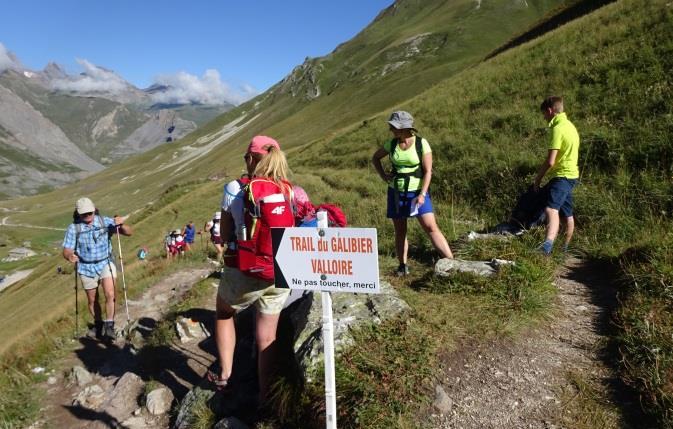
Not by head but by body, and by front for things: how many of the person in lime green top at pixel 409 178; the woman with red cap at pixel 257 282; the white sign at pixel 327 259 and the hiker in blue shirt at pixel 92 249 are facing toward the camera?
3

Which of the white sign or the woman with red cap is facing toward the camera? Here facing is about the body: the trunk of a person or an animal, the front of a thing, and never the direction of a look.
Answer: the white sign

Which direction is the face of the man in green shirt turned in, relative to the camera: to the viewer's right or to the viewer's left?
to the viewer's left

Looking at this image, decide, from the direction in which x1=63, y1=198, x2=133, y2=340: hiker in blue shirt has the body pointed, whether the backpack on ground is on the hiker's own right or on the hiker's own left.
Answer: on the hiker's own left

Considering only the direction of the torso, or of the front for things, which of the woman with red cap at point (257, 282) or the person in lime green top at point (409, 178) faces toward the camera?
the person in lime green top

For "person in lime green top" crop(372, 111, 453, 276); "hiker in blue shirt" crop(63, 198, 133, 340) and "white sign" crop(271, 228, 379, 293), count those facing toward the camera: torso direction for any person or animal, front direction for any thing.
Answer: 3

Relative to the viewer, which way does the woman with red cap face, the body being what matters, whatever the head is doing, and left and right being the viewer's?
facing away from the viewer and to the left of the viewer

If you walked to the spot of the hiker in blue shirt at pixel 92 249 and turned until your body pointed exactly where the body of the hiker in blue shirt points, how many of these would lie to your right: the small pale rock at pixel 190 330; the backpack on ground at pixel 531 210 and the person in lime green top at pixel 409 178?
0

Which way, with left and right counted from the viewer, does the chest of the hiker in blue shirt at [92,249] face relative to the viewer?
facing the viewer

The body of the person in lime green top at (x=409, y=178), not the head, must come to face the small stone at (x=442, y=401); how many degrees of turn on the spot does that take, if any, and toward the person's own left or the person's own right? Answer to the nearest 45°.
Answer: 0° — they already face it

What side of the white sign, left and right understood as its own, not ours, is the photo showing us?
front

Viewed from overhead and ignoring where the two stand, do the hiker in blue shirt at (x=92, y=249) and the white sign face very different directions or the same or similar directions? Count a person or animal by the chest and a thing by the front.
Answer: same or similar directions

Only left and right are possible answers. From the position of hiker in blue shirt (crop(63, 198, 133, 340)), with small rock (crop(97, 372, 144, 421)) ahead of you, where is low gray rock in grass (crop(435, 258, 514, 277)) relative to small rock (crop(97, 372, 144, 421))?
left

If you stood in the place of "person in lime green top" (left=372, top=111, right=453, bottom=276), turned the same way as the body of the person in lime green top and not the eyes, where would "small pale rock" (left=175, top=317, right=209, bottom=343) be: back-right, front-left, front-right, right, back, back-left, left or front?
right

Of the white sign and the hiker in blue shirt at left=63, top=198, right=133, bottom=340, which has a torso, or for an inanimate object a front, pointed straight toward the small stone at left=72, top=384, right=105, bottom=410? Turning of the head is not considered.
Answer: the hiker in blue shirt

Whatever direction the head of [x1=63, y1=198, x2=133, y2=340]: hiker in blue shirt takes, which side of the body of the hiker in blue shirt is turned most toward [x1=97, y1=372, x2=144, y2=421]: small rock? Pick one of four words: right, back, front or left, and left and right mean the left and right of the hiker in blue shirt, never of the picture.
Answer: front
